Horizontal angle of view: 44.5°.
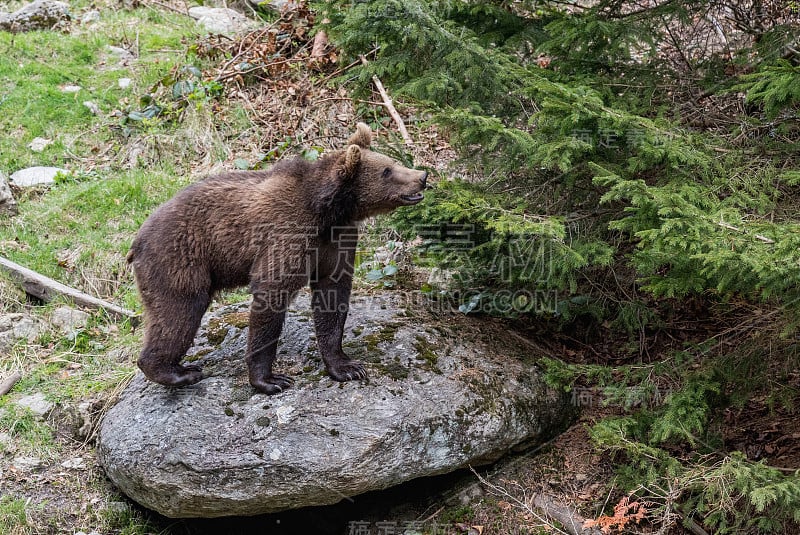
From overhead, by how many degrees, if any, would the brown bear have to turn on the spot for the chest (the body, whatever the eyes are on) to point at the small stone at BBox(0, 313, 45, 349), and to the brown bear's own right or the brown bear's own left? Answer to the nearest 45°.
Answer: approximately 135° to the brown bear's own left

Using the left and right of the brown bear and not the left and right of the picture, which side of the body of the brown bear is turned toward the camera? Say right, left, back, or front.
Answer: right

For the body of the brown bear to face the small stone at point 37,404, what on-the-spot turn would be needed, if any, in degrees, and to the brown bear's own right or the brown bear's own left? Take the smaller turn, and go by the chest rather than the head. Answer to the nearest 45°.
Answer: approximately 135° to the brown bear's own left

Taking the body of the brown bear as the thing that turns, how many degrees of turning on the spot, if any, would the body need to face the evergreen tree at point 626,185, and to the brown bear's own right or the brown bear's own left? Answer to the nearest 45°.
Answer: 0° — it already faces it

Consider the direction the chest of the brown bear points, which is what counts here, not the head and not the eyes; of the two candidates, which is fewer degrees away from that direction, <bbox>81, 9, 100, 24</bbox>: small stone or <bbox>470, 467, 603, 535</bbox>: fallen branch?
the fallen branch

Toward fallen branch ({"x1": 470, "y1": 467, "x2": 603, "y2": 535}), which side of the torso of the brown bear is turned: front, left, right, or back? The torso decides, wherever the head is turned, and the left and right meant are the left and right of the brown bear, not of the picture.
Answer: front
